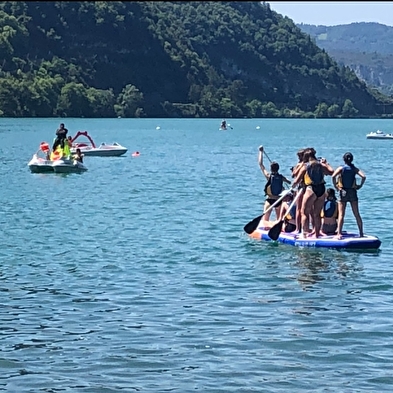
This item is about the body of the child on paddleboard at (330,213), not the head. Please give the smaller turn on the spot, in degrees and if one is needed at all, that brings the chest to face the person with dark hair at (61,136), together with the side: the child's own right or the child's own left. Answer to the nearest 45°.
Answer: approximately 45° to the child's own left

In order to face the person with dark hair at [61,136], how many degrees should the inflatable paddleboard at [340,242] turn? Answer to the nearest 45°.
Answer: approximately 45° to its right

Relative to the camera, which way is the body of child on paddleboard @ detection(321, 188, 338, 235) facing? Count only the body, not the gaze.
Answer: away from the camera

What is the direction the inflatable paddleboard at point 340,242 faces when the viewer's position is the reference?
facing to the left of the viewer

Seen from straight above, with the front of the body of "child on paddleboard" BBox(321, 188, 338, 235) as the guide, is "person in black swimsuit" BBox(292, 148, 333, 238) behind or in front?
behind
